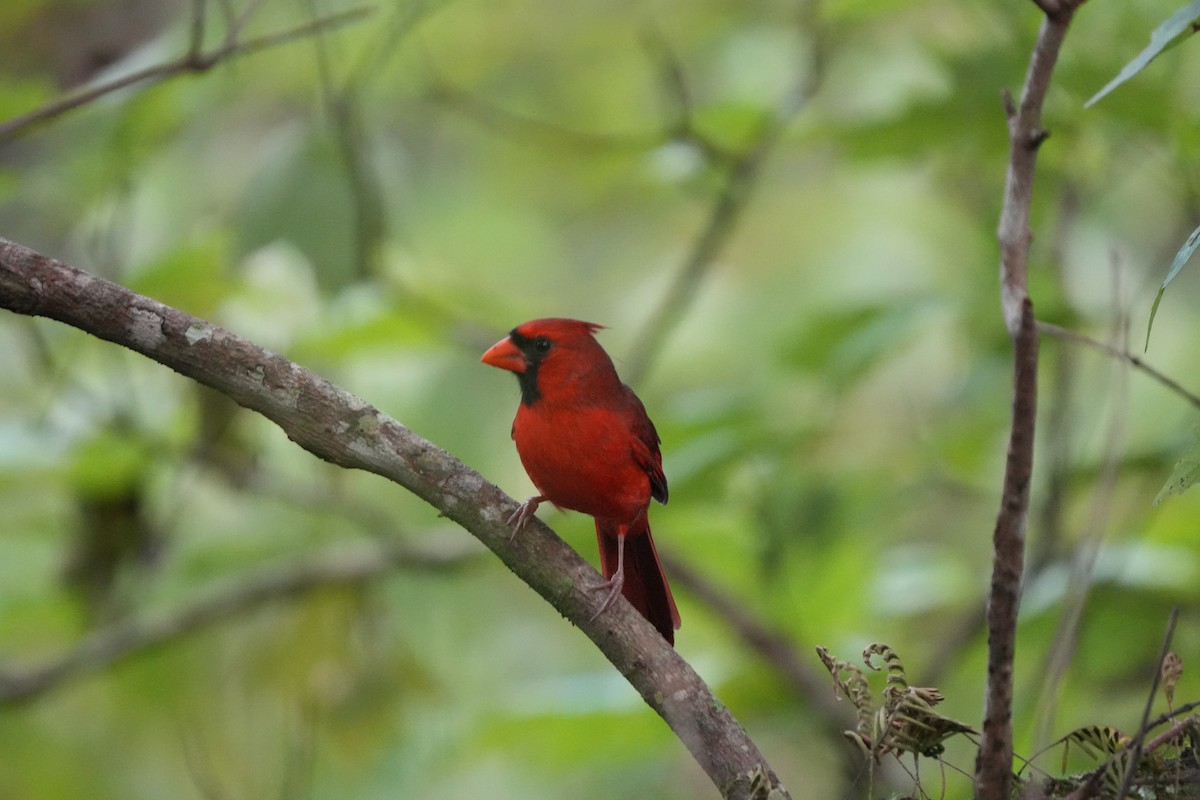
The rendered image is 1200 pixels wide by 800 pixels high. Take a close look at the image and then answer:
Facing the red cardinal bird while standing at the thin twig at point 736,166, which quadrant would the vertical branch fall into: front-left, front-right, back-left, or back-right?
front-left

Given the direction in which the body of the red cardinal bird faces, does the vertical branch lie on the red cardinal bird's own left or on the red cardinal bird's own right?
on the red cardinal bird's own left

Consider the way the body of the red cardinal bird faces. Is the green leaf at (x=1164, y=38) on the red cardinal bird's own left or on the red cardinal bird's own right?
on the red cardinal bird's own left

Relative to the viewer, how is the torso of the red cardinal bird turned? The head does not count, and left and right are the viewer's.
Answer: facing the viewer and to the left of the viewer

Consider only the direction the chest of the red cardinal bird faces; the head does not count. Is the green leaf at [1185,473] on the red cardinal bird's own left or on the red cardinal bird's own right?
on the red cardinal bird's own left
